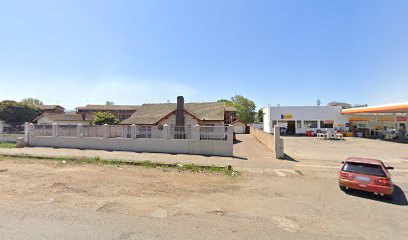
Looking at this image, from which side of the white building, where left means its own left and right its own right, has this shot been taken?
front

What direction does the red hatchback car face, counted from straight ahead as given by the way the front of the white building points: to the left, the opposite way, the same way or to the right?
the opposite way

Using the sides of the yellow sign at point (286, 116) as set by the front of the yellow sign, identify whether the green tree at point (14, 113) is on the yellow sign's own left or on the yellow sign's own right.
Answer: on the yellow sign's own right

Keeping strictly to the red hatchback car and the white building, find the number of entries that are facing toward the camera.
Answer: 1

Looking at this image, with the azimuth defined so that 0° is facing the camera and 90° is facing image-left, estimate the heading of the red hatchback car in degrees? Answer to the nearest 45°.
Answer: approximately 180°

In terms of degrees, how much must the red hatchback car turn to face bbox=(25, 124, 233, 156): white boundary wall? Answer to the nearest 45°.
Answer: approximately 90° to its left

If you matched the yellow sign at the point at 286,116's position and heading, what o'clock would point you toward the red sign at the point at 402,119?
The red sign is roughly at 9 o'clock from the yellow sign.

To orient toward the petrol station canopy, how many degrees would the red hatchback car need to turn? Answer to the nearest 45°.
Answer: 0° — it already faces it

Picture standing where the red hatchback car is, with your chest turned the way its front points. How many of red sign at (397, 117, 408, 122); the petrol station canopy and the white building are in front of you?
3

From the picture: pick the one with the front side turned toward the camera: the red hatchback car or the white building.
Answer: the white building

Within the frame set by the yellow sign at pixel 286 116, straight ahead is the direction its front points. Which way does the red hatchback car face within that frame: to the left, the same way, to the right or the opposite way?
the opposite way

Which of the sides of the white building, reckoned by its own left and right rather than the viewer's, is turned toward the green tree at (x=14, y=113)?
right

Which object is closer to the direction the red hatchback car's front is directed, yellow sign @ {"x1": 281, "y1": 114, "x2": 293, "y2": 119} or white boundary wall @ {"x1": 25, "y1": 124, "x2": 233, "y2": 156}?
the yellow sign

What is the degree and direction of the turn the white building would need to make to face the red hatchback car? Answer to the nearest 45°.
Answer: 0° — it already faces it

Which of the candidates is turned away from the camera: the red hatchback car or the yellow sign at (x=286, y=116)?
the red hatchback car

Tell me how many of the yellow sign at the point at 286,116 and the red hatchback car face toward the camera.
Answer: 1

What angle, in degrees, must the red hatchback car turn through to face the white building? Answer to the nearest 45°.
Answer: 0° — it already faces it
